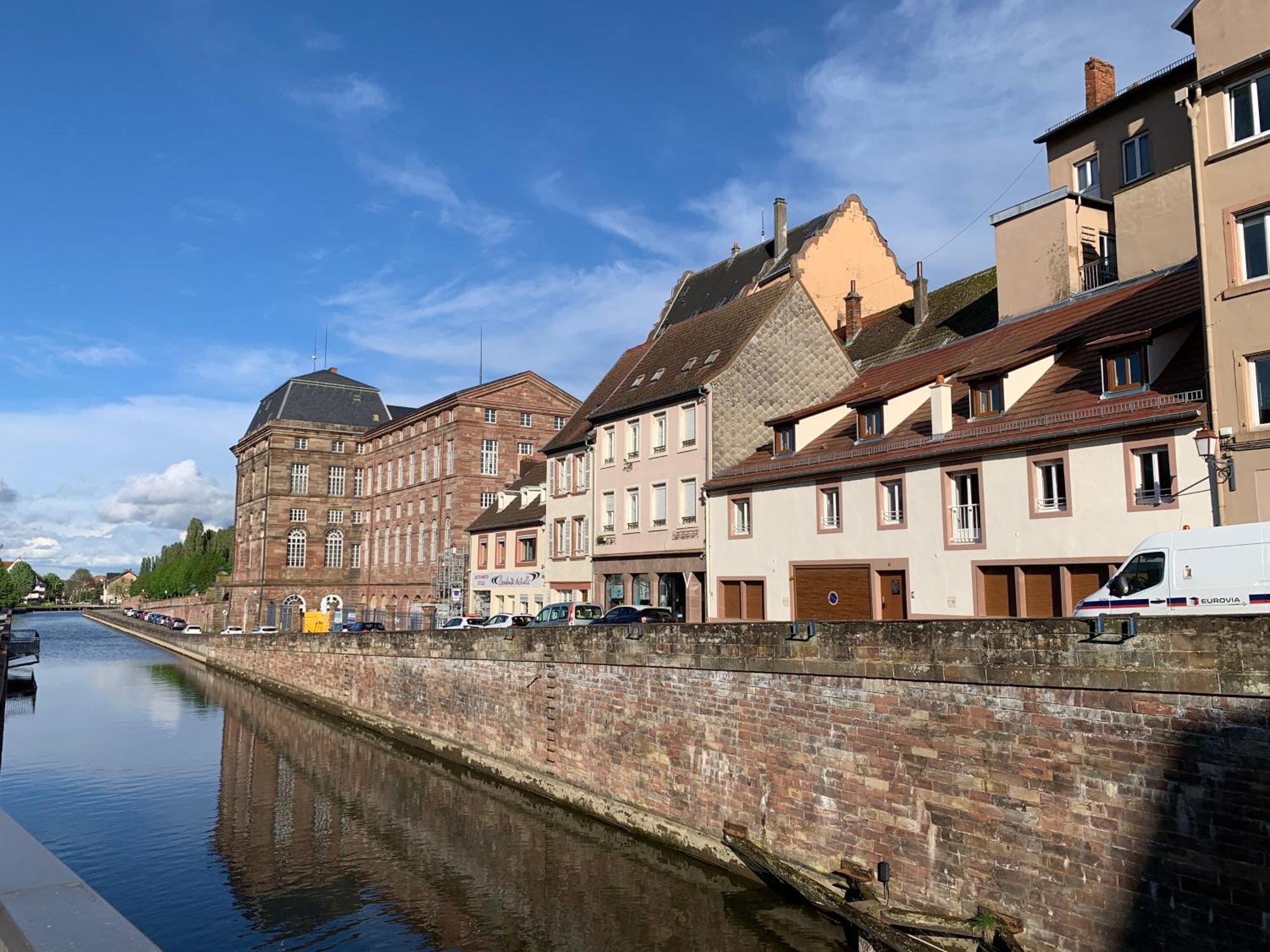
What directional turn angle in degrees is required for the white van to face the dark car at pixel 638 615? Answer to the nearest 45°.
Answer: approximately 45° to its right

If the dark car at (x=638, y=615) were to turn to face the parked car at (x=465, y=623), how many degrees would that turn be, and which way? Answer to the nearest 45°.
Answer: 0° — it already faces it

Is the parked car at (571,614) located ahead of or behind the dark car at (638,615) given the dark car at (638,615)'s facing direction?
ahead

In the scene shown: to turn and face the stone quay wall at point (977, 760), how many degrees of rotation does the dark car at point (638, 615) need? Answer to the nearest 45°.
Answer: approximately 135° to its left

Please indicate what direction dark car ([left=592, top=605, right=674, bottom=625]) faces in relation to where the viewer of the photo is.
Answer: facing away from the viewer and to the left of the viewer

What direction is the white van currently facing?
to the viewer's left

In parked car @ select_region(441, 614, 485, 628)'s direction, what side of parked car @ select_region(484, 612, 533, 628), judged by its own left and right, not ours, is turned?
front

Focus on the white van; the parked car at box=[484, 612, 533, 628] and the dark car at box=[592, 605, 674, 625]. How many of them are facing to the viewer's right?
0

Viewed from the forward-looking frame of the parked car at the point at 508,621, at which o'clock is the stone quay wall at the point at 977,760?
The stone quay wall is roughly at 7 o'clock from the parked car.

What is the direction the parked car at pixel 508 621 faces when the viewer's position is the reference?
facing away from the viewer and to the left of the viewer
